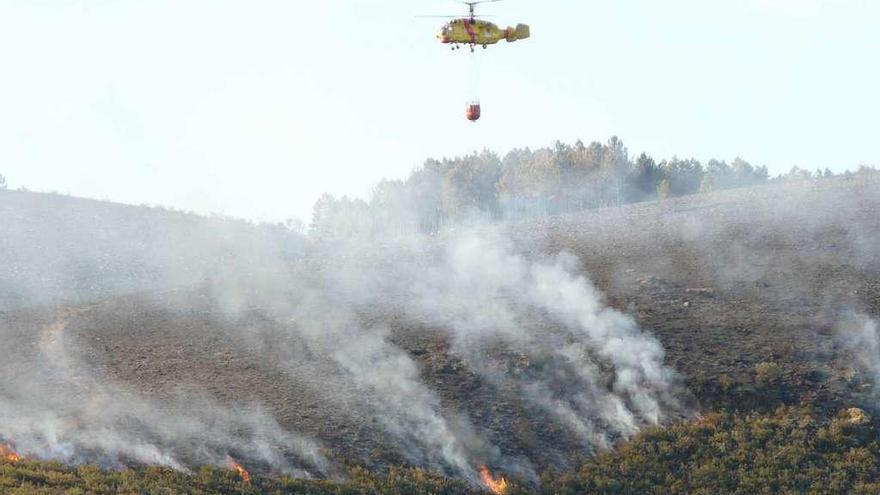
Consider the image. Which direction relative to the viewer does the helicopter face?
to the viewer's left
